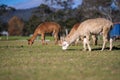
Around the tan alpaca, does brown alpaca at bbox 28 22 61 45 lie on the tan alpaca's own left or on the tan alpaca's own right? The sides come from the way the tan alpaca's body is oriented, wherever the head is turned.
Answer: on the tan alpaca's own right

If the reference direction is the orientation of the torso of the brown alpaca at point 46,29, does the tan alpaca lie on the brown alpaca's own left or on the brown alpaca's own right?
on the brown alpaca's own left

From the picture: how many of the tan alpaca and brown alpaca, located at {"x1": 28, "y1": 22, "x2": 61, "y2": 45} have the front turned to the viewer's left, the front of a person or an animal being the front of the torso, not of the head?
2

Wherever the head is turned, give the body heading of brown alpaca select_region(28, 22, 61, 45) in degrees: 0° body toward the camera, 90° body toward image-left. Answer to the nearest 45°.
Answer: approximately 90°

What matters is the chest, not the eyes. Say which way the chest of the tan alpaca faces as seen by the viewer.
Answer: to the viewer's left
